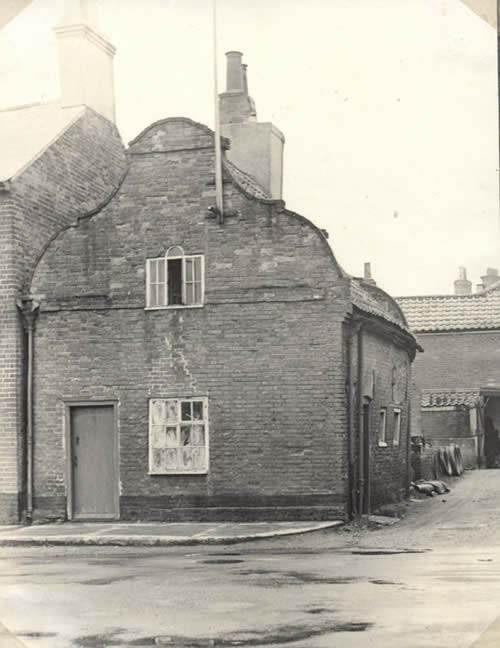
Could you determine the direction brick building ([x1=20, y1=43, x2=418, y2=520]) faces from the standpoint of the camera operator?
facing the viewer

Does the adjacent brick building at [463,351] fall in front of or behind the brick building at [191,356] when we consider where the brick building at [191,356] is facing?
behind

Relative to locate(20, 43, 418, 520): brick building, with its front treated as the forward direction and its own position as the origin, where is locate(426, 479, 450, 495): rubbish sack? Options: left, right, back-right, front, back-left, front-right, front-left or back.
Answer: back-left

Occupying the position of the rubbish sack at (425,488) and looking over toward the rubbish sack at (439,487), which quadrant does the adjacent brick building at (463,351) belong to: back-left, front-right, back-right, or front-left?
front-left

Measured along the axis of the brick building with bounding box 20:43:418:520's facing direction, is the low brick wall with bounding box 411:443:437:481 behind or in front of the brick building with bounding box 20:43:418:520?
behind

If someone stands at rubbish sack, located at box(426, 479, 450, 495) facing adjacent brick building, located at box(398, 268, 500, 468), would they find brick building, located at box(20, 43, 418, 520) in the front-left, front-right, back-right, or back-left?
back-left
